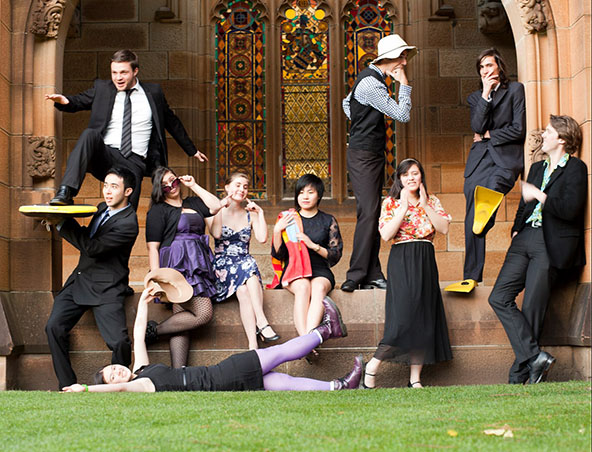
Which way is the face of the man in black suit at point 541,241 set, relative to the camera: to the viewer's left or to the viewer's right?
to the viewer's left

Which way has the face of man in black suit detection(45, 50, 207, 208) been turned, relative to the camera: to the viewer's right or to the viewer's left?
to the viewer's left

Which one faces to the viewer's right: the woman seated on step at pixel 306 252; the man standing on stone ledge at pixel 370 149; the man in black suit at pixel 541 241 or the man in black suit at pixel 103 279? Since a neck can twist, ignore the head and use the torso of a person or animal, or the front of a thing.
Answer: the man standing on stone ledge

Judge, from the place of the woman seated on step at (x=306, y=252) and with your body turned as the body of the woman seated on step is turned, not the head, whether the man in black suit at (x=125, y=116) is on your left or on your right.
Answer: on your right

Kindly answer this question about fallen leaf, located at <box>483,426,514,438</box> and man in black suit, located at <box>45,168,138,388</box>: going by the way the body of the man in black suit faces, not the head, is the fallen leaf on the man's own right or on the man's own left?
on the man's own left

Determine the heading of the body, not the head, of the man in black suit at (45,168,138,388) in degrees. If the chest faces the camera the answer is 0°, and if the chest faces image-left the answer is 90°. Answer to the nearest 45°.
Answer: approximately 45°

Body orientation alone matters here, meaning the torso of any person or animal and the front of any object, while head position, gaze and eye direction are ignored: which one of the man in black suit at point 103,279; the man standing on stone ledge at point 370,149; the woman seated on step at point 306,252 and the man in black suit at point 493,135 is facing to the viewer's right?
the man standing on stone ledge

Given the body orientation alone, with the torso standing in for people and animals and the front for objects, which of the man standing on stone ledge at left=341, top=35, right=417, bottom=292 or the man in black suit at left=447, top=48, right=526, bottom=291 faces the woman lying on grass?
the man in black suit

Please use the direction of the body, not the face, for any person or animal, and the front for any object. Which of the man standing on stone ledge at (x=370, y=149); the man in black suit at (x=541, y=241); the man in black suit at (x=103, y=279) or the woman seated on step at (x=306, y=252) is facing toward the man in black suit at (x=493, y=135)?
the man standing on stone ledge

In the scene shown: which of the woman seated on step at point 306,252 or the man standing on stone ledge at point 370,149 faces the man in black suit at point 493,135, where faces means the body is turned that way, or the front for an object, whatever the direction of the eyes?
the man standing on stone ledge

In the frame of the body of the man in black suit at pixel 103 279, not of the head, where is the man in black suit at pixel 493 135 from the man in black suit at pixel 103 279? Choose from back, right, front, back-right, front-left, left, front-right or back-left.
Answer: back-left
